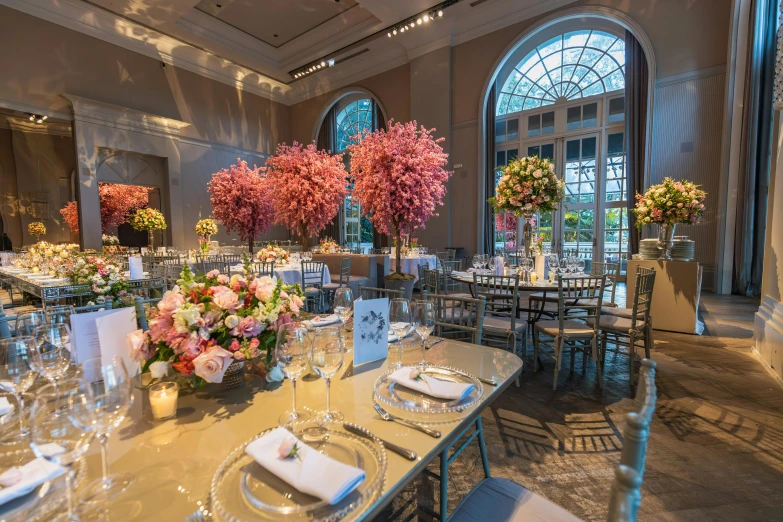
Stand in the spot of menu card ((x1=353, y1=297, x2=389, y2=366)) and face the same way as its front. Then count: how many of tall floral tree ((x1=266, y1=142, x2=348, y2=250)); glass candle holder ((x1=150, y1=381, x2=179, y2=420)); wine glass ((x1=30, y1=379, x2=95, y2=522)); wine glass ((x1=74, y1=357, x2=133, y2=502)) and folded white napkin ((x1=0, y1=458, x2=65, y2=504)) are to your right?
4

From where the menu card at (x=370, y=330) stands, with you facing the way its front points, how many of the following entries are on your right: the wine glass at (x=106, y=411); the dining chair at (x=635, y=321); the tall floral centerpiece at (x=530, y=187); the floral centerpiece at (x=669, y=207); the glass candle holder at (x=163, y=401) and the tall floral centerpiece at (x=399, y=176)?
2

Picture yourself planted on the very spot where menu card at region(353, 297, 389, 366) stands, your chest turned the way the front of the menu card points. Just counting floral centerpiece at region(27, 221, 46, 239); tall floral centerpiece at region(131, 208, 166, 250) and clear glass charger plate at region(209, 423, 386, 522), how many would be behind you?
2

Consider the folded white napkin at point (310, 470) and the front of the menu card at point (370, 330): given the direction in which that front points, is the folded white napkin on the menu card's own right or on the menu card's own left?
on the menu card's own right

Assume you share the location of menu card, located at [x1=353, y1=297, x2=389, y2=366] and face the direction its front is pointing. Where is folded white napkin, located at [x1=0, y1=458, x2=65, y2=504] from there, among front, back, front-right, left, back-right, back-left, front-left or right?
right

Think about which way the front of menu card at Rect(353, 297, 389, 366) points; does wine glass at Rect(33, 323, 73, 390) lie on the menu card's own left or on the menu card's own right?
on the menu card's own right

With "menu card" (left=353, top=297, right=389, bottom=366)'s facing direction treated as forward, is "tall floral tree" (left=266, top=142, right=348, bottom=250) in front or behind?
behind

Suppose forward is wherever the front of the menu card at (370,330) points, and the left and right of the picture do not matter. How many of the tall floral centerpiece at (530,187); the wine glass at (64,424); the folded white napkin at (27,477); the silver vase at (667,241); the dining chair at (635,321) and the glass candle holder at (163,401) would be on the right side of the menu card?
3

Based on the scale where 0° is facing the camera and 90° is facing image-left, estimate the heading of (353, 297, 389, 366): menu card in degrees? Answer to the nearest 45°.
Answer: approximately 315°

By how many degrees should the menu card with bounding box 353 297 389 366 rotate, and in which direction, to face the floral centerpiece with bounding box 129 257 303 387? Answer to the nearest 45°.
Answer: approximately 90° to its right
